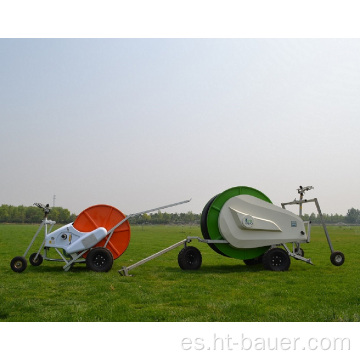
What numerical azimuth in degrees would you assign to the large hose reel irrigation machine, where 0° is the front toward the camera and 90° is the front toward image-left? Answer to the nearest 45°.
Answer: approximately 90°
